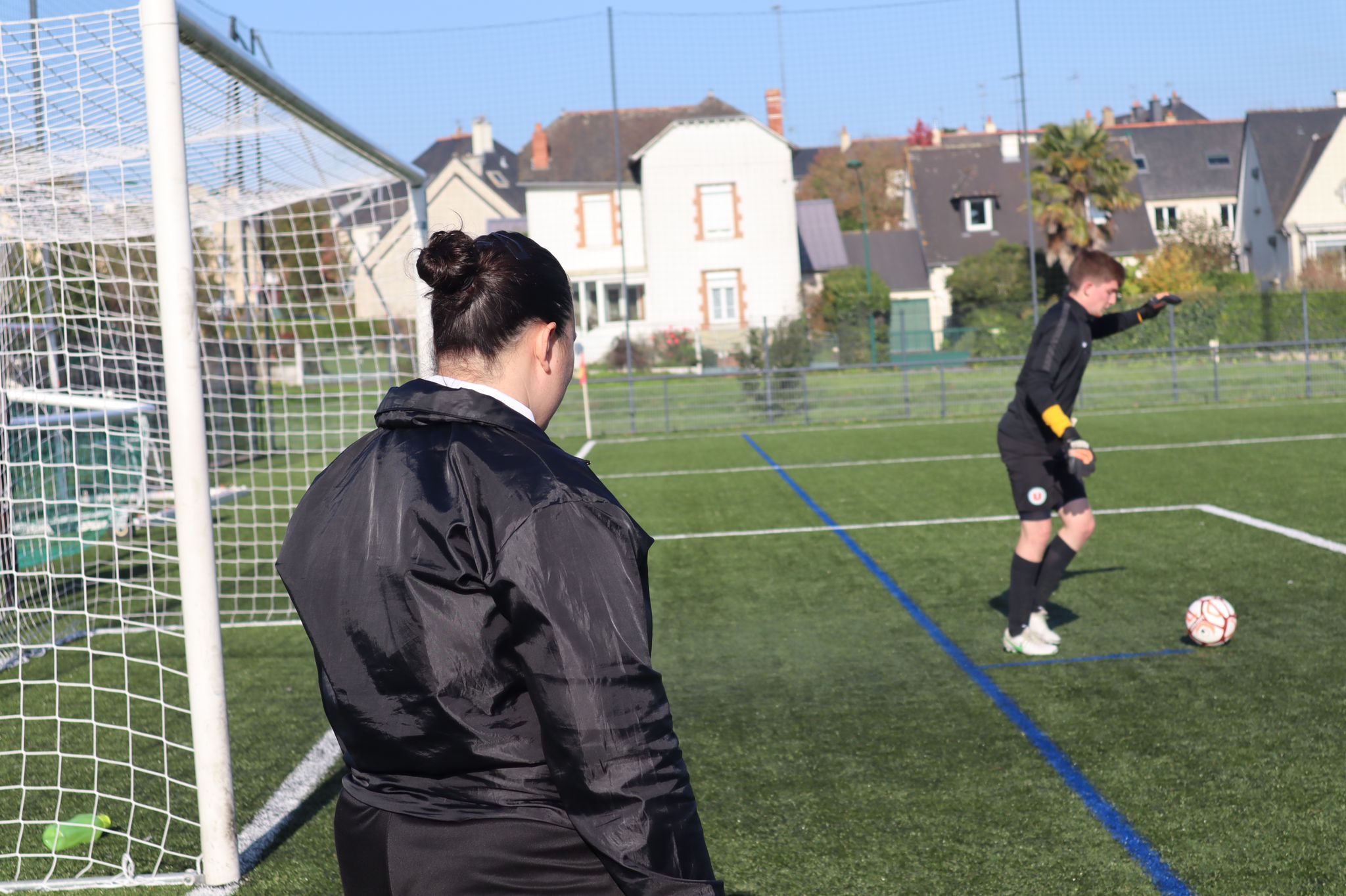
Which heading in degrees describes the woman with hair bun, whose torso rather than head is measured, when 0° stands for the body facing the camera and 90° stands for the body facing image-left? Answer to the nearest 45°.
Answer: approximately 225°

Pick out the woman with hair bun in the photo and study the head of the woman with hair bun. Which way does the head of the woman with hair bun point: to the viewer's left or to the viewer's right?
to the viewer's right

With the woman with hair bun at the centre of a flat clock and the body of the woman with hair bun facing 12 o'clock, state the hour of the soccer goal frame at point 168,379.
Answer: The soccer goal frame is roughly at 10 o'clock from the woman with hair bun.

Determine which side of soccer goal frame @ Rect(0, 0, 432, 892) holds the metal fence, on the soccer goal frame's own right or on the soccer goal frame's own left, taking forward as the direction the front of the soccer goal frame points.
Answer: on the soccer goal frame's own left

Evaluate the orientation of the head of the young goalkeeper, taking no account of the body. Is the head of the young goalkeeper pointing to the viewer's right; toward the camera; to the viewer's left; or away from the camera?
to the viewer's right

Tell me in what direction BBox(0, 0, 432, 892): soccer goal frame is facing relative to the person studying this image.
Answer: facing to the right of the viewer
